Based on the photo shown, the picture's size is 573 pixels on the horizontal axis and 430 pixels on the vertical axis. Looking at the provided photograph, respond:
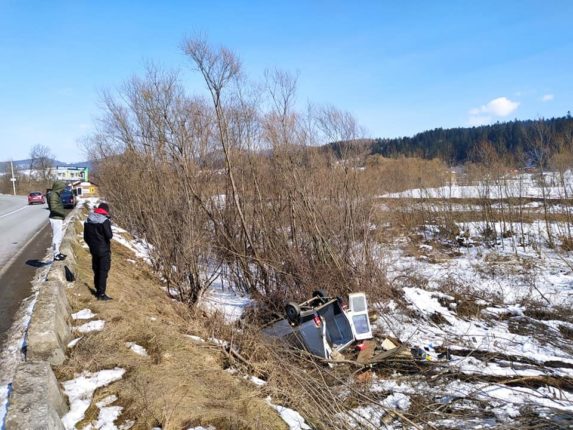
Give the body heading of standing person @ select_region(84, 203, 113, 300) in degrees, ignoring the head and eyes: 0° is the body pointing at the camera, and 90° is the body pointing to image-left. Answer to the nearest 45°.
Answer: approximately 225°

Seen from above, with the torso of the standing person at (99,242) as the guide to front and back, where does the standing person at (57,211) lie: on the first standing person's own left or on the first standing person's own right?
on the first standing person's own left

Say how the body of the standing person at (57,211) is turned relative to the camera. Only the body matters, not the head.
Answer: to the viewer's right

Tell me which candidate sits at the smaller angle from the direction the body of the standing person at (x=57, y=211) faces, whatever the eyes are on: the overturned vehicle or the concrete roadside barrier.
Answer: the overturned vehicle

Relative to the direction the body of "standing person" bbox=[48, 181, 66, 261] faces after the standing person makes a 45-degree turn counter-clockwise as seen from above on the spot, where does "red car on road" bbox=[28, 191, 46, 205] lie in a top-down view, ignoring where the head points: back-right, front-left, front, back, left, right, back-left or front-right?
front-left

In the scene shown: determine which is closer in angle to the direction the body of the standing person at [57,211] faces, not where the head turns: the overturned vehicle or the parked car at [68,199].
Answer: the overturned vehicle

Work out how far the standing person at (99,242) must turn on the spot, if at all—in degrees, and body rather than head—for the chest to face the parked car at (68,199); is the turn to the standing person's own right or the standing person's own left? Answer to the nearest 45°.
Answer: approximately 45° to the standing person's own left
